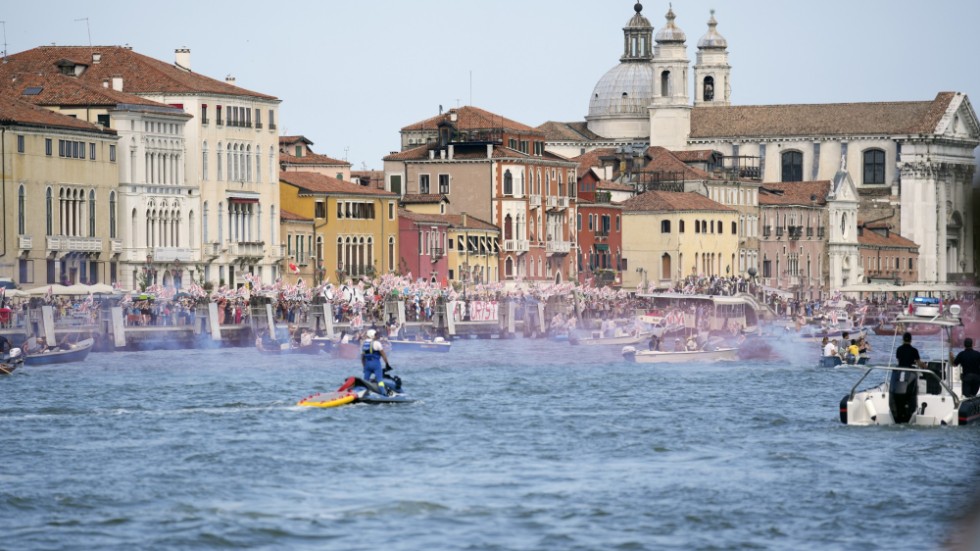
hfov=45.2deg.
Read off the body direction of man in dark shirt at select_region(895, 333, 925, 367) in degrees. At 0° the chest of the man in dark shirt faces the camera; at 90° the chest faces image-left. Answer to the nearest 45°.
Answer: approximately 180°

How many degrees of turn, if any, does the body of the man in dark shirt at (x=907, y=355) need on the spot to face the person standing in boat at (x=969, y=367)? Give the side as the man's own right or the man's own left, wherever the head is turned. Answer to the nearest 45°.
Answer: approximately 45° to the man's own right
